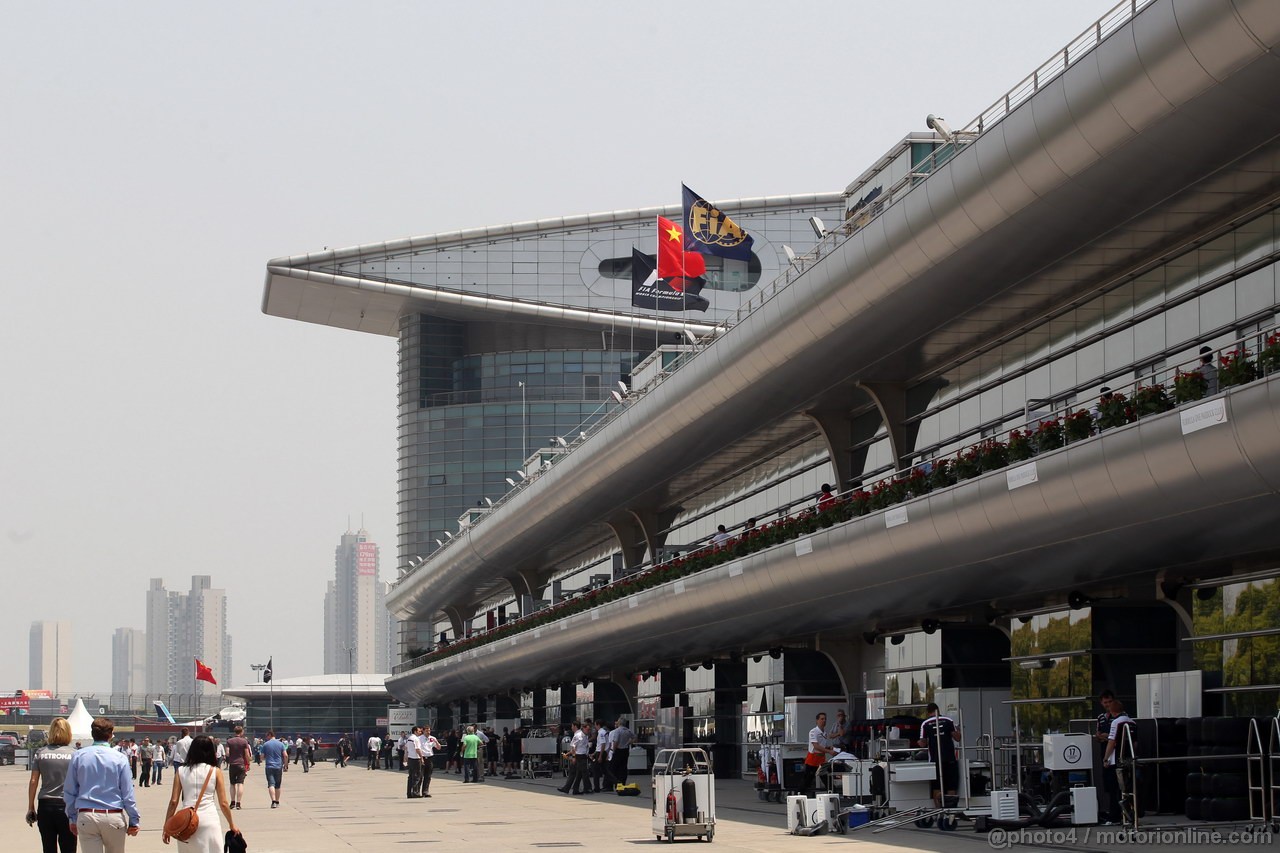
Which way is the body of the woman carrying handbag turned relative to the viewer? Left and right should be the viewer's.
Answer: facing away from the viewer

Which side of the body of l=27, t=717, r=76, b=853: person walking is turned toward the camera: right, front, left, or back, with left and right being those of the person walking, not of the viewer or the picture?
back

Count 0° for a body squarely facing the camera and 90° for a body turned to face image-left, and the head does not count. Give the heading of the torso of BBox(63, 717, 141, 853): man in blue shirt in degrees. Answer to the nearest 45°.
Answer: approximately 180°

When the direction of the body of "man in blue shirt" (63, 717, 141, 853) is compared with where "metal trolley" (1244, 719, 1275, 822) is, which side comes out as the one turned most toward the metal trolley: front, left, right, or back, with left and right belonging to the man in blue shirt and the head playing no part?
right

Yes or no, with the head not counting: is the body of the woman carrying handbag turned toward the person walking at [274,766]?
yes

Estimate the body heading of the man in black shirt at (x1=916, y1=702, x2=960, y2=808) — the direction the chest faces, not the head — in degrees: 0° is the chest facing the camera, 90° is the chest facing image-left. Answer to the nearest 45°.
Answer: approximately 180°

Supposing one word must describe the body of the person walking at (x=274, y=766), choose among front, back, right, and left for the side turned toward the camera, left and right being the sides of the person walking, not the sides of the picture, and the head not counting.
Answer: back
